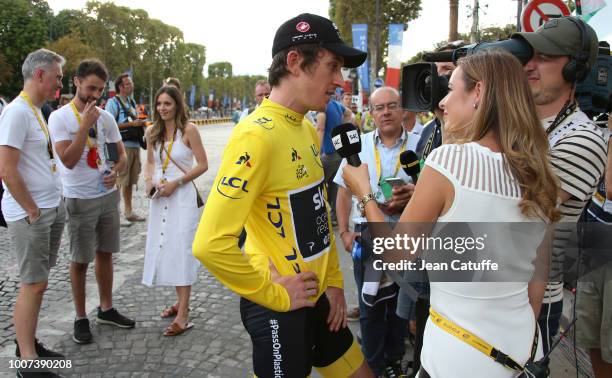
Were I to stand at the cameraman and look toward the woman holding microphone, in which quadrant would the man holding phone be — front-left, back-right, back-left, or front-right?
back-right

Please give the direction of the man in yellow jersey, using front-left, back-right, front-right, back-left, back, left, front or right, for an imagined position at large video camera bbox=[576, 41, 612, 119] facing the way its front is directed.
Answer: front-left

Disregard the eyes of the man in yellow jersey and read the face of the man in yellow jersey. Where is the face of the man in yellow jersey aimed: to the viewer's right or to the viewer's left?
to the viewer's right

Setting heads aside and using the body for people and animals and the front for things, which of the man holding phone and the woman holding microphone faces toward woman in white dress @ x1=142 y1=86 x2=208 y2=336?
the woman holding microphone

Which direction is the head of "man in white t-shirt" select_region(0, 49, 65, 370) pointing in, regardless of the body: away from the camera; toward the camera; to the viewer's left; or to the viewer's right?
to the viewer's right

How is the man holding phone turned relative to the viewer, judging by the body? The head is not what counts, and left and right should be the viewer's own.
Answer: facing the viewer

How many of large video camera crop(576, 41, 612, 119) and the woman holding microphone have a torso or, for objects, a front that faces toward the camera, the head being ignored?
0

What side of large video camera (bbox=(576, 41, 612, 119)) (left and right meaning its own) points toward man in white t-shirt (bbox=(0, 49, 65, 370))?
front

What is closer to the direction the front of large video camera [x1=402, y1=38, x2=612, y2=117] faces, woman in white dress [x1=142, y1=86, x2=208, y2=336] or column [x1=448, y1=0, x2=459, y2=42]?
the woman in white dress

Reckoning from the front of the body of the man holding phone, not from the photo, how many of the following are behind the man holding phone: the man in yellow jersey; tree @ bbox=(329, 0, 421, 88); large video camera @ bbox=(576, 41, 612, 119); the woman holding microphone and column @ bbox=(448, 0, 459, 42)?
2

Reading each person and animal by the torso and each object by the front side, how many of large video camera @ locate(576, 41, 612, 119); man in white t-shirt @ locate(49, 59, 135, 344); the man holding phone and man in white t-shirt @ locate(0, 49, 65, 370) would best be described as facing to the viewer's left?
1

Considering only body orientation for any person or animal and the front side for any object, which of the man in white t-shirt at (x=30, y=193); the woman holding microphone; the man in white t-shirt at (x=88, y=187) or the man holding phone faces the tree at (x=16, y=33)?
the woman holding microphone

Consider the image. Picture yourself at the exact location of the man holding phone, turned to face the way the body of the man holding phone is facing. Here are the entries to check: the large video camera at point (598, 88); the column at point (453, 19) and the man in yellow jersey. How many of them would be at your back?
1

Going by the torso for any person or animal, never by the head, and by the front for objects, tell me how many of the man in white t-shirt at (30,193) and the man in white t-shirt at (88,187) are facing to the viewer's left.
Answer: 0

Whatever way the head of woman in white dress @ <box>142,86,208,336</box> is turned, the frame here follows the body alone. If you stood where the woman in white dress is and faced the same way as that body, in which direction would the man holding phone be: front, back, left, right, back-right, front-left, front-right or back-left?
left

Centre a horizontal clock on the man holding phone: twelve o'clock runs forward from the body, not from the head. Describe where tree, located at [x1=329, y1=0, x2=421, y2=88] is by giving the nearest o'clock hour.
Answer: The tree is roughly at 6 o'clock from the man holding phone.
